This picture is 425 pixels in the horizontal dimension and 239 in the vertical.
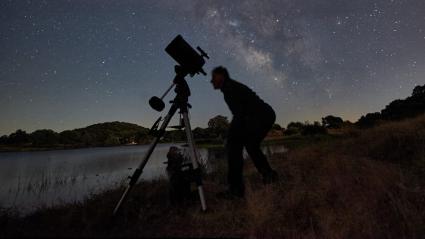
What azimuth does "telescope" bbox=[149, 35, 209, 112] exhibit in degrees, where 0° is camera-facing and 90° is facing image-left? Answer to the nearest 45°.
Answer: approximately 90°

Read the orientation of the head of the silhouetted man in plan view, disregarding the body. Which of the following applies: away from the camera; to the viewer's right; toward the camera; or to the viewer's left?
to the viewer's left

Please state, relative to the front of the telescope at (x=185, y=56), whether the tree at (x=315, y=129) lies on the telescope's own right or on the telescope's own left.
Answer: on the telescope's own right

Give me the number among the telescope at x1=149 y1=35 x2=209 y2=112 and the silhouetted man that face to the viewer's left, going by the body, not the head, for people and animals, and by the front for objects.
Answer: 2

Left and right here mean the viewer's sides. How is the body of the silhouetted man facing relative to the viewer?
facing to the left of the viewer
